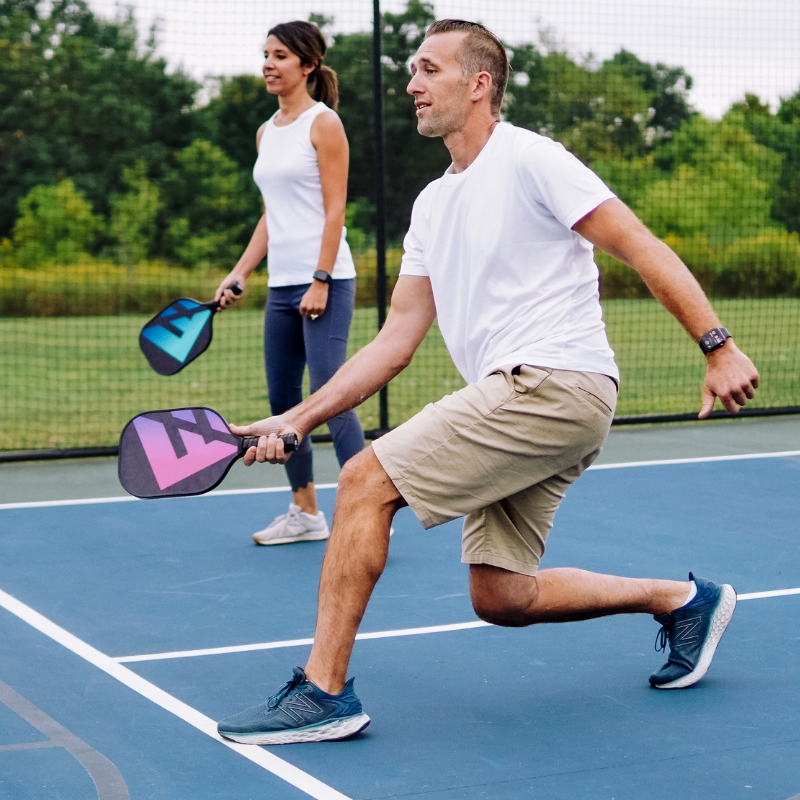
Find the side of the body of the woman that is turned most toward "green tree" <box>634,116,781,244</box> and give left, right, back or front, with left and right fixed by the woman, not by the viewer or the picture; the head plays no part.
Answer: back

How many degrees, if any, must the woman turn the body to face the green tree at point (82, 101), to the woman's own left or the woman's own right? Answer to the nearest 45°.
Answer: approximately 135° to the woman's own right

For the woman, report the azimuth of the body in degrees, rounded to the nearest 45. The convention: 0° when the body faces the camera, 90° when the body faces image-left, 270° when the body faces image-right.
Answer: approximately 45°

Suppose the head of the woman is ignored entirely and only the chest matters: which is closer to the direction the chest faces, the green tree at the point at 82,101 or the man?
the man

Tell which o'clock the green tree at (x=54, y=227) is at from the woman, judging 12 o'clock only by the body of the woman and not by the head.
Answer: The green tree is roughly at 4 o'clock from the woman.

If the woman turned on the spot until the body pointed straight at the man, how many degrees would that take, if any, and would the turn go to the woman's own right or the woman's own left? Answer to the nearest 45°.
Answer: approximately 45° to the woman's own left

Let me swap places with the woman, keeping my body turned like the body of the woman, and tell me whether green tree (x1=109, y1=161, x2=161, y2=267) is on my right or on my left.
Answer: on my right
